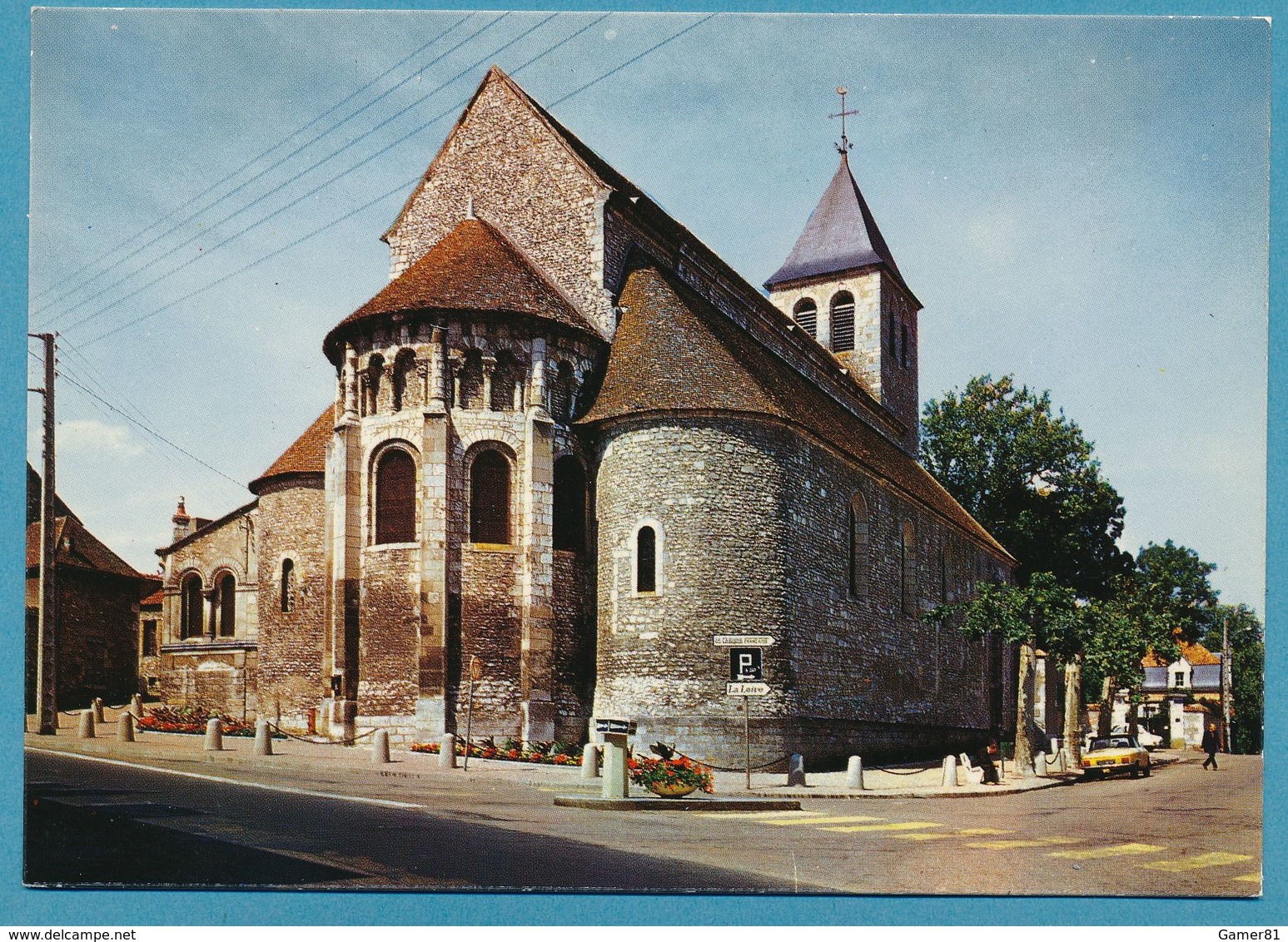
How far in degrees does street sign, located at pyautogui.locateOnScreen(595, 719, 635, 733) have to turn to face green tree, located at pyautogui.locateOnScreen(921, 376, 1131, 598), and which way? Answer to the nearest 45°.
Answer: approximately 135° to its left

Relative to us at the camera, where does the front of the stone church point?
facing away from the viewer and to the right of the viewer

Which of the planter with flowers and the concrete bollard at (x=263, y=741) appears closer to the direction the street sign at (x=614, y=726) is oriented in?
the planter with flowers

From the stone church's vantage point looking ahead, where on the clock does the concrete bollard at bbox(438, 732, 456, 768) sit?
The concrete bollard is roughly at 5 o'clock from the stone church.

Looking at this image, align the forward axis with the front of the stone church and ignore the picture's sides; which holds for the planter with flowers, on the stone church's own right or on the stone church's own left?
on the stone church's own right

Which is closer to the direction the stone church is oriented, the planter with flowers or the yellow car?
the yellow car

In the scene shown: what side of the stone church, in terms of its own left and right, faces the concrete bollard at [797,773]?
right

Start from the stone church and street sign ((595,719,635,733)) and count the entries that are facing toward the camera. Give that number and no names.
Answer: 1

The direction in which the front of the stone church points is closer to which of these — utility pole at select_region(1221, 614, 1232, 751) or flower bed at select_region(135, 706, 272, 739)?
the utility pole

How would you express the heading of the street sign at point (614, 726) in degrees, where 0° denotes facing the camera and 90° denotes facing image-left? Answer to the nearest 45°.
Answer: approximately 0°

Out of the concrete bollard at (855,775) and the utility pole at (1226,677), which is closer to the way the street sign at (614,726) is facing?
the concrete bollard
